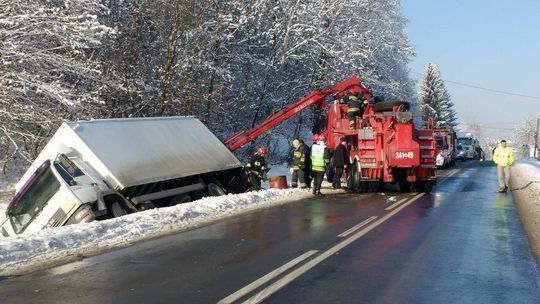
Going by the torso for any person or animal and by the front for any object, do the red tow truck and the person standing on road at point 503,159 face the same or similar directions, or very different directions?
very different directions

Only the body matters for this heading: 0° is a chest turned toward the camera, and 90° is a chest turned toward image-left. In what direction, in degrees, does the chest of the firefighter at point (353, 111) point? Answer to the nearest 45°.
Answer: approximately 90°

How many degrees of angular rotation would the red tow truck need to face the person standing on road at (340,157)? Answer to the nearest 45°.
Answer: approximately 90° to its left

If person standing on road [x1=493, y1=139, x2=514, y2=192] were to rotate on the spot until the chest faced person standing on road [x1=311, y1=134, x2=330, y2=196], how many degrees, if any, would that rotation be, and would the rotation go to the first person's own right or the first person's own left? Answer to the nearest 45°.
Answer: approximately 45° to the first person's own right

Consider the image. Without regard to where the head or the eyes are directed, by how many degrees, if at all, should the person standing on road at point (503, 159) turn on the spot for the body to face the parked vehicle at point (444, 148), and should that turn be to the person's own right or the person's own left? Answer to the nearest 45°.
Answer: approximately 180°

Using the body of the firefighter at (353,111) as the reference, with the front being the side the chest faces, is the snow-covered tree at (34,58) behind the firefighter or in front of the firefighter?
in front

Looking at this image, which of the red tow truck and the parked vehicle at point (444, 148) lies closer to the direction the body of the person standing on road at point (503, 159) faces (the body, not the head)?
the red tow truck

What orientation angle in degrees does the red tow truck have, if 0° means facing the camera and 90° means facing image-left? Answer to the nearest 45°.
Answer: approximately 180°

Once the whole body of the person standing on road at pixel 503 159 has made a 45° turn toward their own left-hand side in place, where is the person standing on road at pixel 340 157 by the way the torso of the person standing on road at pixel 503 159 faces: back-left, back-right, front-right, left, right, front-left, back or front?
right

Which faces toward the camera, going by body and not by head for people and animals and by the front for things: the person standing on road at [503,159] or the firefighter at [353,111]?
the person standing on road

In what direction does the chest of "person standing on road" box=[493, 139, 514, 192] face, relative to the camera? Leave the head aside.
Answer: toward the camera

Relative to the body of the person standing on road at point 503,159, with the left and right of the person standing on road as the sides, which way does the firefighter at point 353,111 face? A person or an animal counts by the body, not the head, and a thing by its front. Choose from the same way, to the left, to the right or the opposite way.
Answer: to the right

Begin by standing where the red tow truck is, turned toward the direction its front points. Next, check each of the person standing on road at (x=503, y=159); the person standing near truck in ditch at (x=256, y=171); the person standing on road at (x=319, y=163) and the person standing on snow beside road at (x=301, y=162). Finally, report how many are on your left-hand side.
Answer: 3

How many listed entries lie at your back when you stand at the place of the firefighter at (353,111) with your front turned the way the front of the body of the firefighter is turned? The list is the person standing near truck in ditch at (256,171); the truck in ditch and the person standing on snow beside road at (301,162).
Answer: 0

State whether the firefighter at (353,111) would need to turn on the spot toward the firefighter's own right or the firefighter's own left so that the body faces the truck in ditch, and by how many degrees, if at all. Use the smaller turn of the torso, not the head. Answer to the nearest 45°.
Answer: approximately 45° to the firefighter's own left

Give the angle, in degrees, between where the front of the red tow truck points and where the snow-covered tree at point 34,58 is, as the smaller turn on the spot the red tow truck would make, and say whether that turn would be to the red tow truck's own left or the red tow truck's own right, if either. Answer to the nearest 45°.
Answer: approximately 90° to the red tow truck's own left
